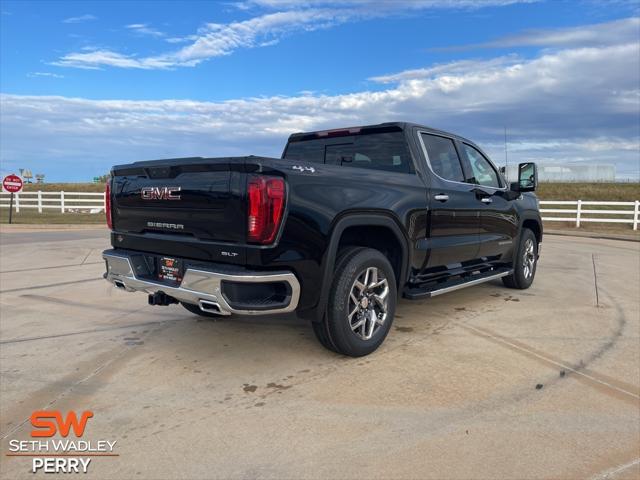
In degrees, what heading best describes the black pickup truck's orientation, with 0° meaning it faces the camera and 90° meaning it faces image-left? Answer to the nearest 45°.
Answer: approximately 225°

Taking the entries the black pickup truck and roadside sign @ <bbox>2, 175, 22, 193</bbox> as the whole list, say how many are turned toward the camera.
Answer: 1

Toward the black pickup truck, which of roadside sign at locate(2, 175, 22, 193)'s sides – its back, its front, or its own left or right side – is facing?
front

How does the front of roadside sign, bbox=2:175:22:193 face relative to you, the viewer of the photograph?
facing the viewer

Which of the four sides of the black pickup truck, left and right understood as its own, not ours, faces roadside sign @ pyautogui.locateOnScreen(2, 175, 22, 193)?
left
